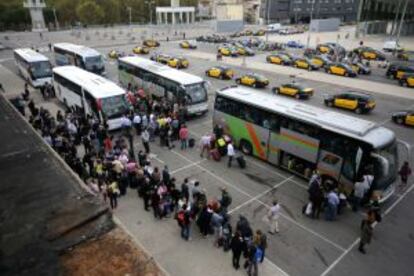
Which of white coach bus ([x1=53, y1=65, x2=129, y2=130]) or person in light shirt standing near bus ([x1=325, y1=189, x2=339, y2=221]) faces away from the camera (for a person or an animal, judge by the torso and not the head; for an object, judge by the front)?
the person in light shirt standing near bus

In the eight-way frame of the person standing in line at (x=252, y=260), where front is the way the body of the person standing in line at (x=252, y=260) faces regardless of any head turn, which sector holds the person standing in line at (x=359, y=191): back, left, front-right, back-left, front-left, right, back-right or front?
front-right

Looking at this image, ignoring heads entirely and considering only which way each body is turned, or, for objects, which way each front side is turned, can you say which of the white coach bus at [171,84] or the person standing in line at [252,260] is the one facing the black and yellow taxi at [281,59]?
the person standing in line

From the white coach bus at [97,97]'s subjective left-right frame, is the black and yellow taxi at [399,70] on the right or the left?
on its left

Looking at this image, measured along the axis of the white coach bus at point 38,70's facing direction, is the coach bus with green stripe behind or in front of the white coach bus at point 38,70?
in front

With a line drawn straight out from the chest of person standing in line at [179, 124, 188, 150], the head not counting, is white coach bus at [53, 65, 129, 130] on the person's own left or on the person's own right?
on the person's own left

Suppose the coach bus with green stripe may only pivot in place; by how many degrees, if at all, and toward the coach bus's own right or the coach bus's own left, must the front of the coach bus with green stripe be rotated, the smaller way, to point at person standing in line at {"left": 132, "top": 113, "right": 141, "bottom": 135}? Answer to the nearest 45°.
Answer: approximately 135° to the coach bus's own right

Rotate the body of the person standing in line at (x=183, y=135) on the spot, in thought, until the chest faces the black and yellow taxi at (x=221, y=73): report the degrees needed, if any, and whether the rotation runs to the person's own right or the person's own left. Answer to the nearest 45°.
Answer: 0° — they already face it

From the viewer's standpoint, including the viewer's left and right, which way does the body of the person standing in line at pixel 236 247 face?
facing away from the viewer

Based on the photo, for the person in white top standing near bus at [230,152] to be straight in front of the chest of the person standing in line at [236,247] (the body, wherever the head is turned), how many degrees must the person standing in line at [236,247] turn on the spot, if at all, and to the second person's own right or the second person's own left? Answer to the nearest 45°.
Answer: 0° — they already face them

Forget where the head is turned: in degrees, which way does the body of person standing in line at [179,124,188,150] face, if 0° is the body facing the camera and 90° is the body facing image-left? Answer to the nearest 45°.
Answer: approximately 180°

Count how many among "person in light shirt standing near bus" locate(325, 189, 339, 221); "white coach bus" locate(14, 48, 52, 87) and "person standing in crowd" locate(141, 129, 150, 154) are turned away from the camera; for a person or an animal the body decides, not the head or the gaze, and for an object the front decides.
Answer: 2

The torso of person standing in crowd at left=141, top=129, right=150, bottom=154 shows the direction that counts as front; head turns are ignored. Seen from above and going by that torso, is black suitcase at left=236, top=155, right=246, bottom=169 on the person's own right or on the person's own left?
on the person's own right

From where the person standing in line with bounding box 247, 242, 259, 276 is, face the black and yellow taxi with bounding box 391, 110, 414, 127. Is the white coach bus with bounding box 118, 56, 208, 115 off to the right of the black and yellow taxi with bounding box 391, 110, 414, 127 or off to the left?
left

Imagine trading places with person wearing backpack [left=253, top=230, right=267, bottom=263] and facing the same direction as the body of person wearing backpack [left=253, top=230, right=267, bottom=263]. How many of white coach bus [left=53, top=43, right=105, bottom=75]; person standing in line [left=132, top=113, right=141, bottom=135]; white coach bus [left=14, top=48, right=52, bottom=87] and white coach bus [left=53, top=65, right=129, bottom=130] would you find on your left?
4

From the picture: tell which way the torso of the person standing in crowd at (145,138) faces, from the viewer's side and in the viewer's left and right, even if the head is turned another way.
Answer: facing away from the viewer

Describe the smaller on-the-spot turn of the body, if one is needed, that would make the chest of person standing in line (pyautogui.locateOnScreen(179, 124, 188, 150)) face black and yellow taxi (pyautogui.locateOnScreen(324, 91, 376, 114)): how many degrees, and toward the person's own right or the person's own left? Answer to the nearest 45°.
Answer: approximately 45° to the person's own right

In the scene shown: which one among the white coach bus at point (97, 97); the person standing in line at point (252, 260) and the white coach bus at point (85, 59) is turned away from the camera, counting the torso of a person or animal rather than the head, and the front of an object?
the person standing in line

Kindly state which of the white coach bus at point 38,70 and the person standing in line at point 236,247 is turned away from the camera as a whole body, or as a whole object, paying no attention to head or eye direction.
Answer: the person standing in line
